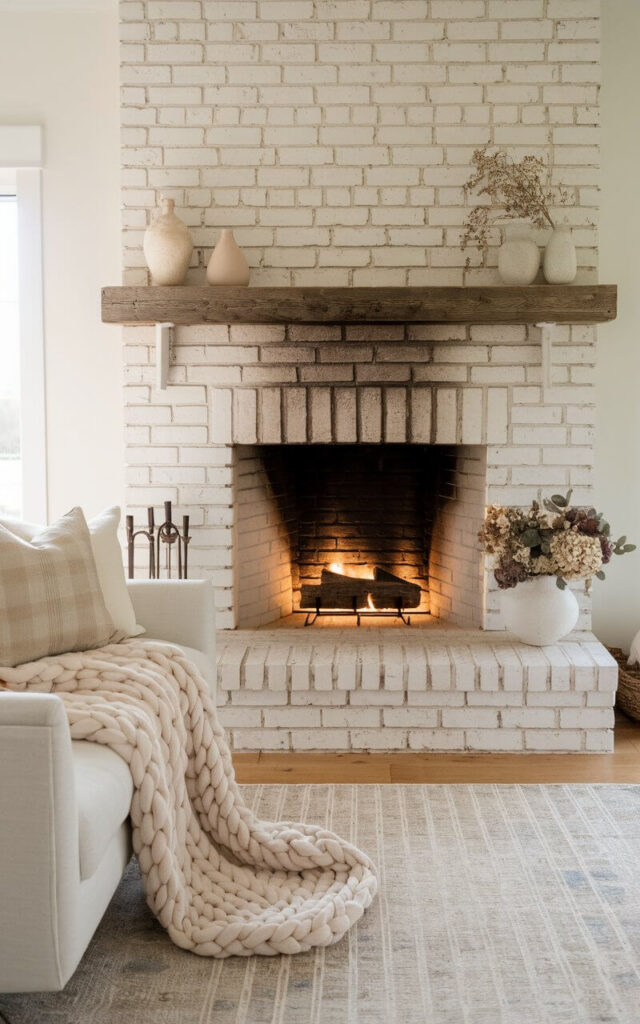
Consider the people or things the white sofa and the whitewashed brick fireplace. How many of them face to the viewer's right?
1

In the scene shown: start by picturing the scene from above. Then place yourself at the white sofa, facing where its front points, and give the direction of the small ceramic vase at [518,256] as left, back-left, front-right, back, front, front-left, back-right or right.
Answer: front-left

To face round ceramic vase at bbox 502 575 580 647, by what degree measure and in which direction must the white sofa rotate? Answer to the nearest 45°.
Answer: approximately 45° to its left

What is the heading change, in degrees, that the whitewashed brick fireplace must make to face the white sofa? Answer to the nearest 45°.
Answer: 0° — it already faces it

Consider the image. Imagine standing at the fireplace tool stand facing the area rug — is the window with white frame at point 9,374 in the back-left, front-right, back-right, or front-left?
back-right

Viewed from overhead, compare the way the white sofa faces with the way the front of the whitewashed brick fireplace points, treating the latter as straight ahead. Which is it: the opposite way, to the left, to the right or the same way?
to the left

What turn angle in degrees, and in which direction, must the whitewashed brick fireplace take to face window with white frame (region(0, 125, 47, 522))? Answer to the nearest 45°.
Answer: approximately 90° to its right

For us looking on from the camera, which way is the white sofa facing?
facing to the right of the viewer

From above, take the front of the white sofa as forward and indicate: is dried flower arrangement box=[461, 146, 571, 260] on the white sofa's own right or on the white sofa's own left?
on the white sofa's own left

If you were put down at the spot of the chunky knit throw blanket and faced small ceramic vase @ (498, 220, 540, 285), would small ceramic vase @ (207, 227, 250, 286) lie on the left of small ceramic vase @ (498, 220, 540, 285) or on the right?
left

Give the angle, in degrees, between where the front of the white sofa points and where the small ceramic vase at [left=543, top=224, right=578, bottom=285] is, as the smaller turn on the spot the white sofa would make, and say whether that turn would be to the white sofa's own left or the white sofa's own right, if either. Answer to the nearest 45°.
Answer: approximately 45° to the white sofa's own left
